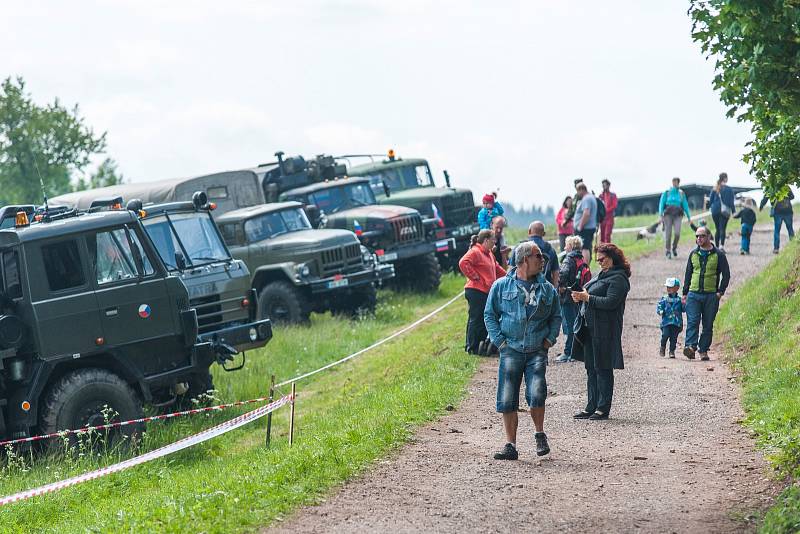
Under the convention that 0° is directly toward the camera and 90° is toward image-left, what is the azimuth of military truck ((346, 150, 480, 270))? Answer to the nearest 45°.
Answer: approximately 315°

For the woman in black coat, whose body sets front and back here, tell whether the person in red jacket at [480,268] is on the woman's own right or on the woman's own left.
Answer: on the woman's own right

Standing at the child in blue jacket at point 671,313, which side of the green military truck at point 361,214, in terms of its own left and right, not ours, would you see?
front

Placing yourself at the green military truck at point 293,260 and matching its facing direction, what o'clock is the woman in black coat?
The woman in black coat is roughly at 1 o'clock from the green military truck.

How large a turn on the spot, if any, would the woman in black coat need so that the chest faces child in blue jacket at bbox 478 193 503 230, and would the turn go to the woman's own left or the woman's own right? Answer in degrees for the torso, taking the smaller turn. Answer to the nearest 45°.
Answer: approximately 90° to the woman's own right

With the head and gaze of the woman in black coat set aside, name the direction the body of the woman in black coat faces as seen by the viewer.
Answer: to the viewer's left

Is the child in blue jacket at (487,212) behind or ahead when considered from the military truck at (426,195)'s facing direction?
ahead

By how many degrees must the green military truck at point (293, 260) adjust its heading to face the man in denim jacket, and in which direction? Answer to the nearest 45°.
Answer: approximately 45° to its right

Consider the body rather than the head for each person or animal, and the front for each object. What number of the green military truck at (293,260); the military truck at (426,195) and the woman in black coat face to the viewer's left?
1

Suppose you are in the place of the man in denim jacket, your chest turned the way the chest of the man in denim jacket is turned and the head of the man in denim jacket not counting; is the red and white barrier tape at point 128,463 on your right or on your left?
on your right

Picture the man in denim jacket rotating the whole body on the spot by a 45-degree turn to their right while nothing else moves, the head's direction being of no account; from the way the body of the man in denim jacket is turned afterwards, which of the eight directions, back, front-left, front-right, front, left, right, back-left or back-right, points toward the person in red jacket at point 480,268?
back-right

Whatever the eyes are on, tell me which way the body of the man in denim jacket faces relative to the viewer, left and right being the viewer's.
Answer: facing the viewer
